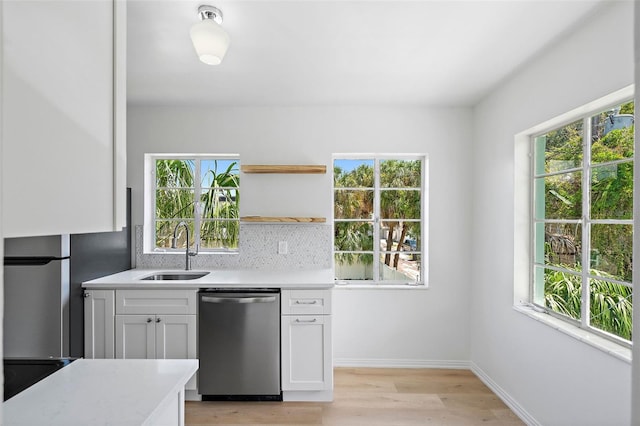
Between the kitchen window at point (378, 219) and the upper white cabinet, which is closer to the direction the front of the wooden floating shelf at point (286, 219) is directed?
the upper white cabinet

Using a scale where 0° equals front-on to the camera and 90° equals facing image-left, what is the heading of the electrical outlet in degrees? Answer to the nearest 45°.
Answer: approximately 0°

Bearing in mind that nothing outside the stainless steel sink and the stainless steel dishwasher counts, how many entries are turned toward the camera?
2

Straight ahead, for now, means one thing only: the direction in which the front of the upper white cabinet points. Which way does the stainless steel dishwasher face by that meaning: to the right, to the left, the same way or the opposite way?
to the right

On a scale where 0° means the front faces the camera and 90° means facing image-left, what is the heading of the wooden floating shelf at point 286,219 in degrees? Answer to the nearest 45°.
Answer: approximately 0°

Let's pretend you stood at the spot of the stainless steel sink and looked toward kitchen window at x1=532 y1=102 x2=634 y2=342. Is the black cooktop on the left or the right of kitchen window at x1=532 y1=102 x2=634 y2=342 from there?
right
